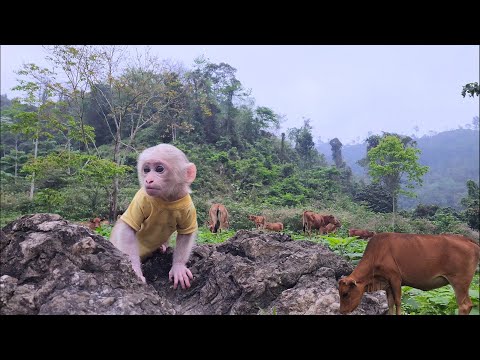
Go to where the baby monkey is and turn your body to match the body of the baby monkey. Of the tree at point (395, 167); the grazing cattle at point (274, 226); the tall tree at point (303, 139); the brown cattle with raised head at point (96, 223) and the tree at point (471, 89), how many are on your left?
4

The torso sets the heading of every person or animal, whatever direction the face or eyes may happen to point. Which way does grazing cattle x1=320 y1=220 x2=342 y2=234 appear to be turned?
to the viewer's right

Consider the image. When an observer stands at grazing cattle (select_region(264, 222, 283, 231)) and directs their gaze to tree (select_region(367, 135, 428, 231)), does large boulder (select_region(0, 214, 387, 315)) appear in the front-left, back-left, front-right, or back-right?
back-right

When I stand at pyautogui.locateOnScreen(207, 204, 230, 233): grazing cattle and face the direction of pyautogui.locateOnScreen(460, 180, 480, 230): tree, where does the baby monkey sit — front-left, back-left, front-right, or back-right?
back-right

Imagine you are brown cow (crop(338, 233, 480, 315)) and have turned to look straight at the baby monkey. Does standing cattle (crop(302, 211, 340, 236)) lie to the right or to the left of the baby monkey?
right

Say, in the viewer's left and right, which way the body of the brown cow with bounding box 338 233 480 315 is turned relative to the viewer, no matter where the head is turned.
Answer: facing to the left of the viewer
